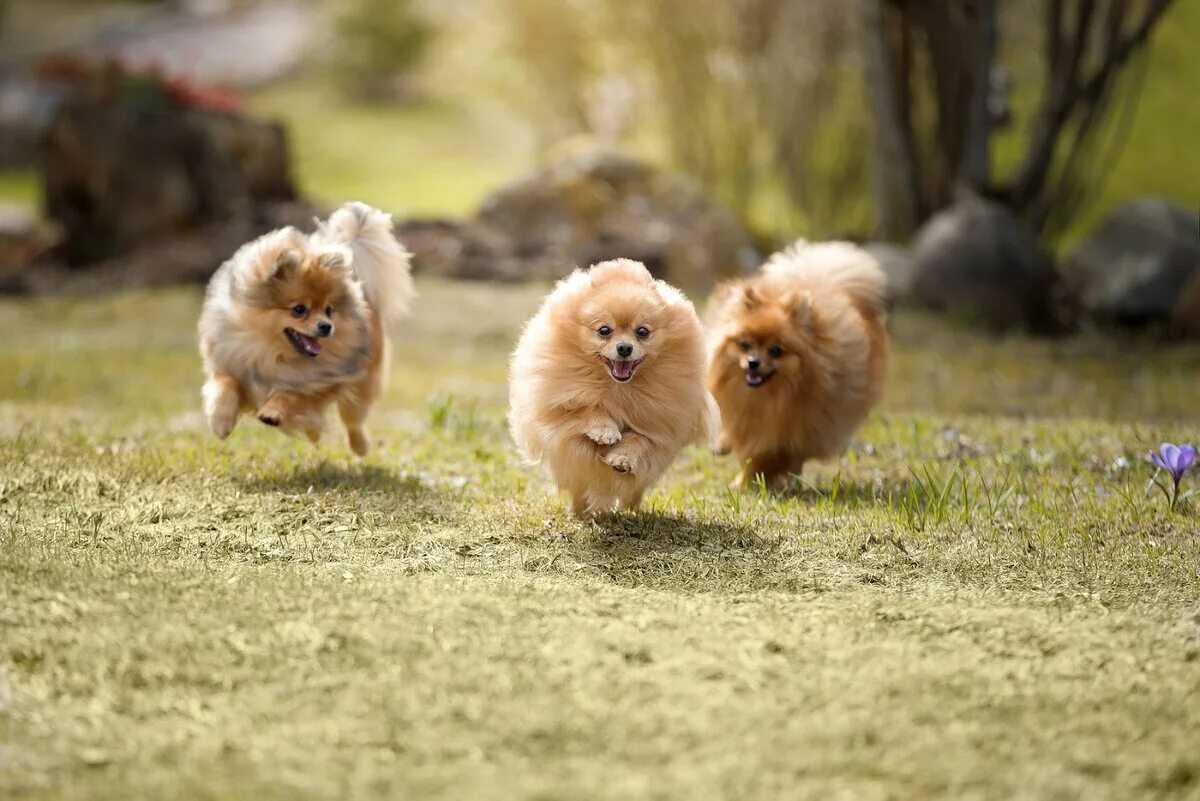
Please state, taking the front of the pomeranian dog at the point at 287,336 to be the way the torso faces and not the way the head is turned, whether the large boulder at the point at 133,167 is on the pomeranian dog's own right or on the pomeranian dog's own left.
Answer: on the pomeranian dog's own right

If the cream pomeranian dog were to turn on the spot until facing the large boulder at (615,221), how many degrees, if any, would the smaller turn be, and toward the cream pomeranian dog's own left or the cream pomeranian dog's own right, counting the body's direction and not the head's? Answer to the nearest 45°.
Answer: approximately 180°

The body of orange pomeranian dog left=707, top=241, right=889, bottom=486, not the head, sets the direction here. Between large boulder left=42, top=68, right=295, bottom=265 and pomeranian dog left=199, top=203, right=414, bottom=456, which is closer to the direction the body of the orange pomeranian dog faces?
the pomeranian dog

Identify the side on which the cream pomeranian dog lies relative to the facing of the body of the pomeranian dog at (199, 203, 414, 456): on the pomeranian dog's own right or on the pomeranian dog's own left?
on the pomeranian dog's own left

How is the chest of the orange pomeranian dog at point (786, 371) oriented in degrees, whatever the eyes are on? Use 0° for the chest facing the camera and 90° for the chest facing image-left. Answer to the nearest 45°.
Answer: approximately 45°

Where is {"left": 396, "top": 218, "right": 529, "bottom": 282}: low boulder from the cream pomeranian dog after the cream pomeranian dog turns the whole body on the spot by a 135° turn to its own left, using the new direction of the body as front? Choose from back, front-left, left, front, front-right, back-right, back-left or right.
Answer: front-left
